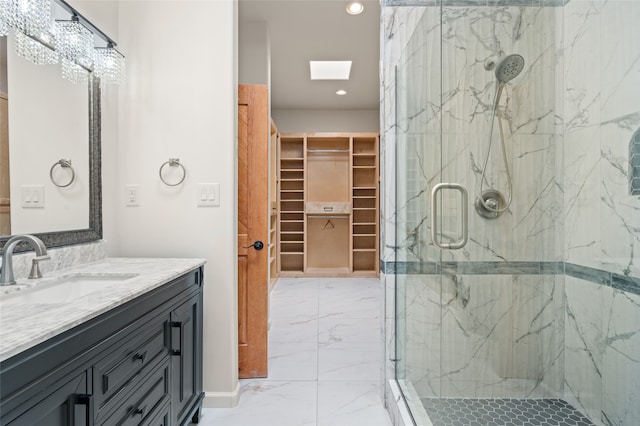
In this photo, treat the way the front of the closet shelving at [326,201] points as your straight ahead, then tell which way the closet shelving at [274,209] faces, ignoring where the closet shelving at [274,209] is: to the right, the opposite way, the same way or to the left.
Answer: to the left

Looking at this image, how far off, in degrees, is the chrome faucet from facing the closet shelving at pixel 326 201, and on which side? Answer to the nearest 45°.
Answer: approximately 90° to its left

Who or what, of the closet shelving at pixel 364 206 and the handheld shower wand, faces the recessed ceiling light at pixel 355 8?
the closet shelving

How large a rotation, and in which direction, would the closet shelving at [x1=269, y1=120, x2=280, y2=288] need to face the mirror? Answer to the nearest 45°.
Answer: approximately 90° to its right

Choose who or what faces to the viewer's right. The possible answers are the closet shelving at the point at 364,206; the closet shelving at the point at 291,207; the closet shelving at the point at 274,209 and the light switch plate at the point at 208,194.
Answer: the closet shelving at the point at 274,209

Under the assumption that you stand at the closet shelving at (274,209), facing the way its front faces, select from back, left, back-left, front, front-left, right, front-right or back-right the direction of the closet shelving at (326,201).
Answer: front-left

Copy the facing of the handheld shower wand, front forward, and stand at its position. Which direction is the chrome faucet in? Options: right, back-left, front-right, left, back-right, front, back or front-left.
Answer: right

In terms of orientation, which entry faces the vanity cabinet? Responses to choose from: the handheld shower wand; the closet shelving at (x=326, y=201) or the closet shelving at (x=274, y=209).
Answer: the closet shelving at (x=326, y=201)

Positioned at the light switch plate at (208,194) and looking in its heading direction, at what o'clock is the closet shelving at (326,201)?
The closet shelving is roughly at 7 o'clock from the light switch plate.

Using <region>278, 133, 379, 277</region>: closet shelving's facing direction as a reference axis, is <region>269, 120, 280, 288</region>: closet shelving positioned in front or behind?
in front

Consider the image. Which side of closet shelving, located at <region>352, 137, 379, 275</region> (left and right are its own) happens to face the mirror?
front
